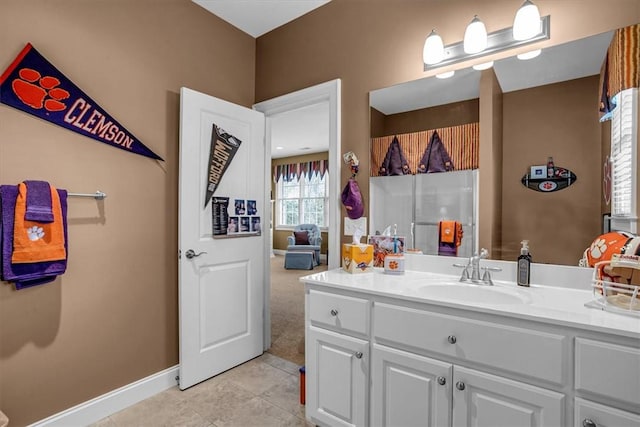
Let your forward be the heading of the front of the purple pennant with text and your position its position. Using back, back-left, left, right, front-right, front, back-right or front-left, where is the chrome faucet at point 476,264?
front-left

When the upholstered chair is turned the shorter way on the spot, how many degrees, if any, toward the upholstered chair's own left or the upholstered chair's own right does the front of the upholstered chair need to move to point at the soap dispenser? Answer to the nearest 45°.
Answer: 0° — it already faces it

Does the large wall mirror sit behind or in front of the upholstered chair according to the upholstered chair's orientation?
in front

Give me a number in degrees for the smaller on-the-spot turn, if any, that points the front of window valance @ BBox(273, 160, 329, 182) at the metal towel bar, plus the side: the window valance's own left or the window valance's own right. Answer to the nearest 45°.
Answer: approximately 45° to the window valance's own left

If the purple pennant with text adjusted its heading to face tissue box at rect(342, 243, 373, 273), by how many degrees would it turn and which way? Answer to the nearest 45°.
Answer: approximately 45° to its left

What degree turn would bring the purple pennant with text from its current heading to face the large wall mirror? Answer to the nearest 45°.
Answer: approximately 45° to its left

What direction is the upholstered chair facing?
toward the camera

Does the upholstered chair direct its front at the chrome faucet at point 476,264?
yes

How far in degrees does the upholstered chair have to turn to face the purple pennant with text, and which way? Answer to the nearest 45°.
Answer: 0° — it already faces it

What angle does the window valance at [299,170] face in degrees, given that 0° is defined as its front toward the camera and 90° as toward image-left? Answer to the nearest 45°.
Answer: approximately 45°
